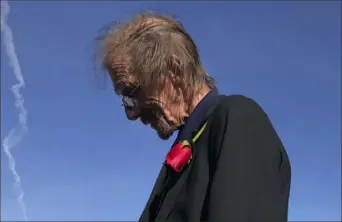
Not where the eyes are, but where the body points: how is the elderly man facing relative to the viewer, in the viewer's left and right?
facing to the left of the viewer
